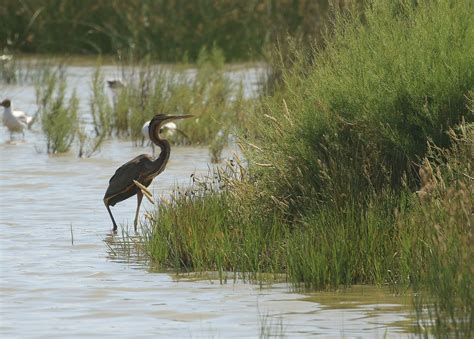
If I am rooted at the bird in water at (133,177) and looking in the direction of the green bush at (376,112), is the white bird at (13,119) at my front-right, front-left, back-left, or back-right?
back-left

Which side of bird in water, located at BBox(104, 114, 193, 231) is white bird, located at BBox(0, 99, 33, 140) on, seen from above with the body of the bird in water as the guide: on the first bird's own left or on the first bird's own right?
on the first bird's own left

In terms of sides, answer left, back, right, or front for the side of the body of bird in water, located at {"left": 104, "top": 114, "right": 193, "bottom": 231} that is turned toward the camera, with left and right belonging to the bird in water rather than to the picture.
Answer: right

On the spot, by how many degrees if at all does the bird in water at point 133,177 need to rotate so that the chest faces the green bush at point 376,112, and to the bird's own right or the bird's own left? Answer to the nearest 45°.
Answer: approximately 45° to the bird's own right

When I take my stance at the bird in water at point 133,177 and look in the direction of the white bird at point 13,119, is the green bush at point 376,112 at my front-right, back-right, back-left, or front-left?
back-right

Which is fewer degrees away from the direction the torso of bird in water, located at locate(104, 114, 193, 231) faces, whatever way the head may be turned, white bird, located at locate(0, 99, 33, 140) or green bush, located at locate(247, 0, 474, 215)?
the green bush
